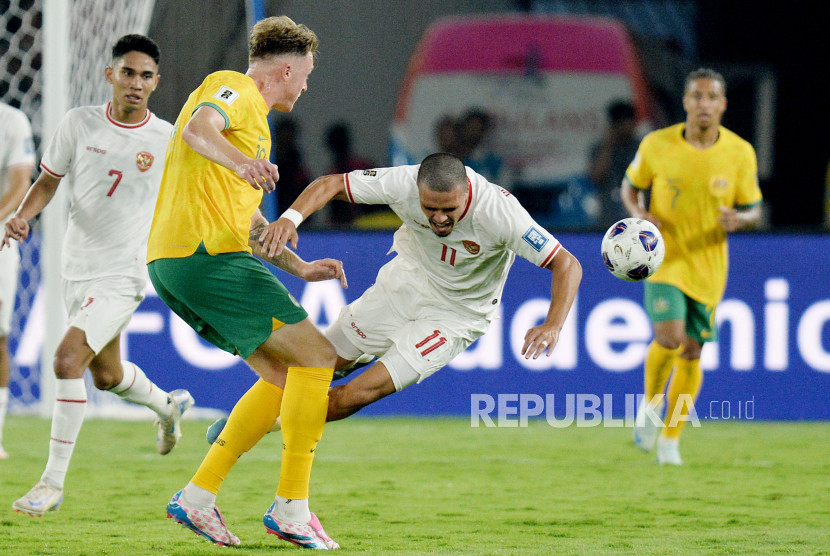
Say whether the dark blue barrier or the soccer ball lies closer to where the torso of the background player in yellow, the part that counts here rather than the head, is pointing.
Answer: the soccer ball

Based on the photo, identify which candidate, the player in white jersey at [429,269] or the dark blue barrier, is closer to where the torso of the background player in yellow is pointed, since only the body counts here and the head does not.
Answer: the player in white jersey

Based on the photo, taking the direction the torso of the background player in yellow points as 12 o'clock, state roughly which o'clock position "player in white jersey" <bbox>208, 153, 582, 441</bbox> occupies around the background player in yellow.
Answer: The player in white jersey is roughly at 1 o'clock from the background player in yellow.

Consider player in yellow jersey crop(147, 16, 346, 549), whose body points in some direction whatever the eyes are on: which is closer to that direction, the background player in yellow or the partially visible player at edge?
the background player in yellow

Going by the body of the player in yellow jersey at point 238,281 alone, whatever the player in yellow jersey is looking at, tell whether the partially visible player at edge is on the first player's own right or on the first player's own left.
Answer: on the first player's own left

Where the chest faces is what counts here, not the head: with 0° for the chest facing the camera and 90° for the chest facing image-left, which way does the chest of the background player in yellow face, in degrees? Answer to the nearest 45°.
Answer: approximately 0°

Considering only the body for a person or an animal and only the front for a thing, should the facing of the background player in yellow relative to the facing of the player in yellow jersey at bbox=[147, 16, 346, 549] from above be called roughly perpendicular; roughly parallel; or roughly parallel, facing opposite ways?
roughly perpendicular

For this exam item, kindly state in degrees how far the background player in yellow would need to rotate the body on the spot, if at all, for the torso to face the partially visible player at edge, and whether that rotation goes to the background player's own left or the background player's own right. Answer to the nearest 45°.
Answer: approximately 90° to the background player's own right

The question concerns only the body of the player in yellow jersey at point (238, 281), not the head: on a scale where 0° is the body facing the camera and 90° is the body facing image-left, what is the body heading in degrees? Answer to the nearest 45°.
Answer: approximately 270°

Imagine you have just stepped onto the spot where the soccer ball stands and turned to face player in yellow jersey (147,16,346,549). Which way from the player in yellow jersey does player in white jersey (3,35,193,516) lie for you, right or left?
right

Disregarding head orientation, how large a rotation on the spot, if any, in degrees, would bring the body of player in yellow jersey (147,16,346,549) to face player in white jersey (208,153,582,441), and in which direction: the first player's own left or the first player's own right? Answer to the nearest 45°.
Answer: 0° — they already face them

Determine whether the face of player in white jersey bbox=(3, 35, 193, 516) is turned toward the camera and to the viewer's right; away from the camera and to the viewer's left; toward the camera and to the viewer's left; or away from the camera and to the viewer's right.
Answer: toward the camera and to the viewer's right

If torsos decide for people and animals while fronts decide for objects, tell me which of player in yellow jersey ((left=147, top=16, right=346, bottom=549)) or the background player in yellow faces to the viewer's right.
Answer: the player in yellow jersey

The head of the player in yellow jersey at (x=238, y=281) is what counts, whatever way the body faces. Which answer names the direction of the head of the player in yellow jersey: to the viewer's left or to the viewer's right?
to the viewer's right
